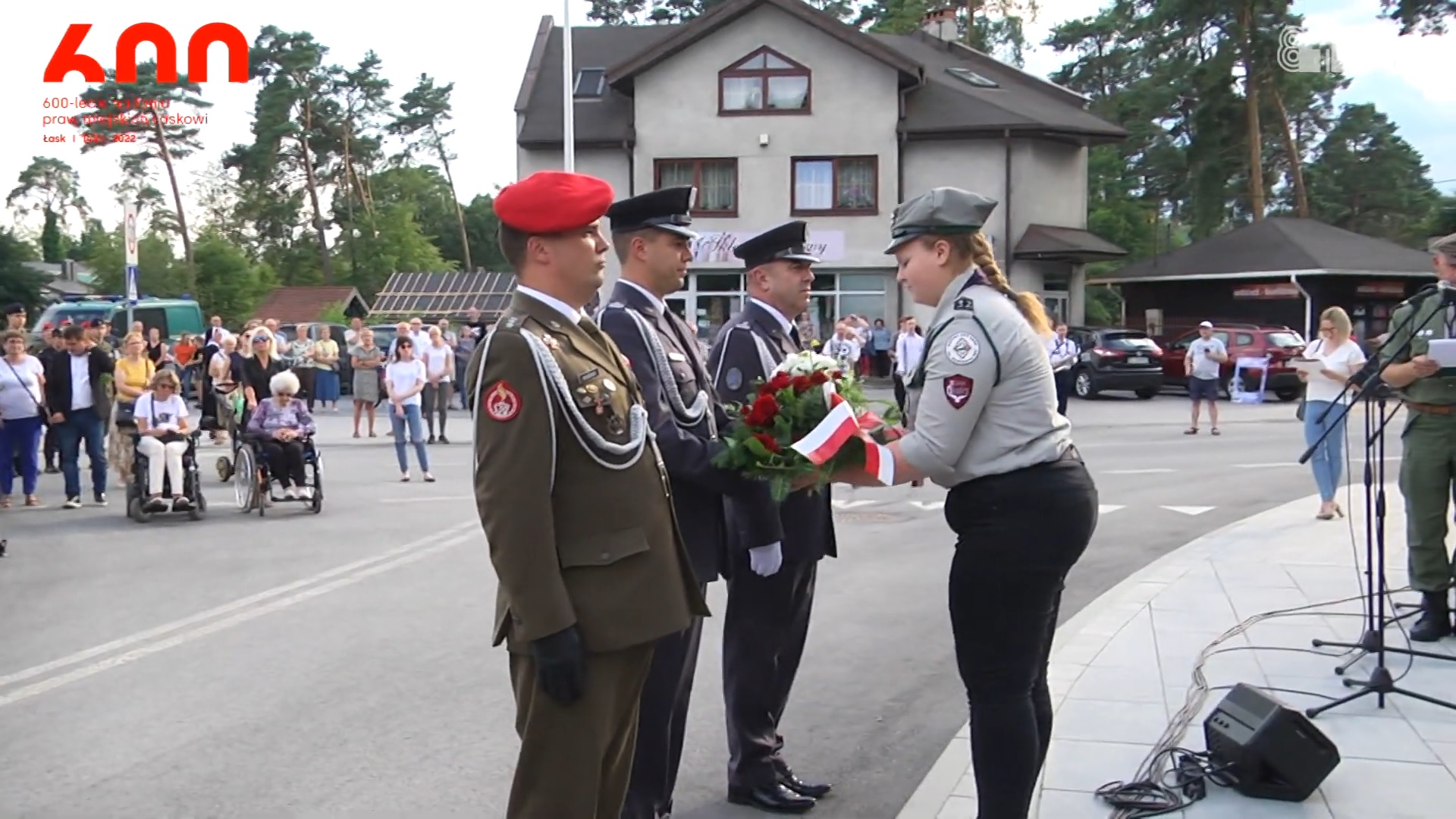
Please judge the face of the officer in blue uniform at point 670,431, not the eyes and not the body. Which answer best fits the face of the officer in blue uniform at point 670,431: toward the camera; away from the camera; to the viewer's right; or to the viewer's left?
to the viewer's right

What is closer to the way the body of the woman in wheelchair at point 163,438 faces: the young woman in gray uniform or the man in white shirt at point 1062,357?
the young woman in gray uniform

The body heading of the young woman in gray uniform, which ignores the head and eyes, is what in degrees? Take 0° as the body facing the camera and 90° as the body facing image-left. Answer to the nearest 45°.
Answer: approximately 90°

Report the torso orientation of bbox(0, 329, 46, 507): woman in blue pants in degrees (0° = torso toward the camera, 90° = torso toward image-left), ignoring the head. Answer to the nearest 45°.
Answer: approximately 0°

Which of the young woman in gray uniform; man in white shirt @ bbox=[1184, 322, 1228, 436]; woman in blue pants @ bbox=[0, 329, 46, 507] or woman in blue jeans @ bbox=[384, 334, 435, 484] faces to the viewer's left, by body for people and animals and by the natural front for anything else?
the young woman in gray uniform

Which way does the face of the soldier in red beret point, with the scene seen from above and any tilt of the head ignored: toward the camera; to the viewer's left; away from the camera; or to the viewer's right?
to the viewer's right

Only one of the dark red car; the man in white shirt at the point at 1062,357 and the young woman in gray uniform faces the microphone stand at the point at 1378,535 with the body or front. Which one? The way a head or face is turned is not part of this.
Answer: the man in white shirt

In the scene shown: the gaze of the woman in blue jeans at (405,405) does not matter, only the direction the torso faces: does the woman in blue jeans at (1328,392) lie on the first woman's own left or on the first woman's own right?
on the first woman's own left

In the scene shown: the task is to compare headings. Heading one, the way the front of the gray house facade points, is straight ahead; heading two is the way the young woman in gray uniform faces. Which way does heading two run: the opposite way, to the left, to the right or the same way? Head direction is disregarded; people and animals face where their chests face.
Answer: to the right
